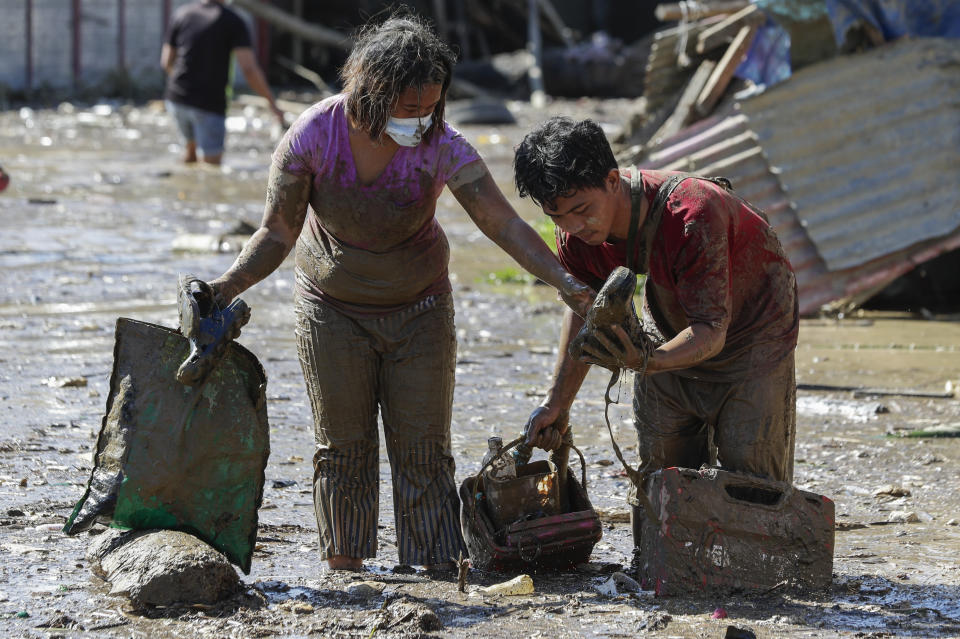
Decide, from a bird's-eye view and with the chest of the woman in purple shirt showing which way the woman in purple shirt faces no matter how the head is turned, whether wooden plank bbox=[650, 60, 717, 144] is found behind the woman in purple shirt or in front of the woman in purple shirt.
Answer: behind

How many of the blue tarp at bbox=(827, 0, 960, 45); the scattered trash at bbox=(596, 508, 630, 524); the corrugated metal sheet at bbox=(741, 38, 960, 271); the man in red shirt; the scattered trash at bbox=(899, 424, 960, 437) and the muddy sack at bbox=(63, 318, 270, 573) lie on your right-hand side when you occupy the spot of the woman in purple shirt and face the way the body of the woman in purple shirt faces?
1

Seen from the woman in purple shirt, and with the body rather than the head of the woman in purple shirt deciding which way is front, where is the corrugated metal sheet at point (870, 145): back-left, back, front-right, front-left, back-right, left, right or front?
back-left

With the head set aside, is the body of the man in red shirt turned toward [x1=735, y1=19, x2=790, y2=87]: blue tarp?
no

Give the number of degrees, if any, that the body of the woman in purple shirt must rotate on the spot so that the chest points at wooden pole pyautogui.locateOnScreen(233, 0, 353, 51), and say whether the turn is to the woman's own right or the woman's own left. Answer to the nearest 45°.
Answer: approximately 180°

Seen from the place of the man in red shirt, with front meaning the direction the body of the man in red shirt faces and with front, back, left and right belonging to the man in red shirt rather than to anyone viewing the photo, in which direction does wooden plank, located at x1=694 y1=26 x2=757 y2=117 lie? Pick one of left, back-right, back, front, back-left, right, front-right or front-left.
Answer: back-right

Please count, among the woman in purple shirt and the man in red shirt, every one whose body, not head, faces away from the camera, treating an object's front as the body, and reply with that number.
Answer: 0

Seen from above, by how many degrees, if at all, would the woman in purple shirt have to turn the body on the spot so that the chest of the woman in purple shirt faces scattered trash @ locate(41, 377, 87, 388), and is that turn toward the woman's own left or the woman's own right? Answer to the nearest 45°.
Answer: approximately 135° to the woman's own right

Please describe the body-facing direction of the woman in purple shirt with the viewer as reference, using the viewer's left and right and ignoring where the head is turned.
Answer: facing the viewer

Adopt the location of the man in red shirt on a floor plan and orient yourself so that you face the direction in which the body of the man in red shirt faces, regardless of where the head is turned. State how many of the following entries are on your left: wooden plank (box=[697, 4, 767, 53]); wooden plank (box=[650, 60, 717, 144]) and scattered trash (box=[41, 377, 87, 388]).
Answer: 0

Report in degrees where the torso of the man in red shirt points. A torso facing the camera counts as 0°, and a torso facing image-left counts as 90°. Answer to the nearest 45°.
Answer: approximately 45°

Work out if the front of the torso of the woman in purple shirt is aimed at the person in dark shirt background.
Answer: no

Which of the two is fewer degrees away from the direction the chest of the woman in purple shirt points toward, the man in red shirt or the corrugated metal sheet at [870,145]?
the man in red shirt

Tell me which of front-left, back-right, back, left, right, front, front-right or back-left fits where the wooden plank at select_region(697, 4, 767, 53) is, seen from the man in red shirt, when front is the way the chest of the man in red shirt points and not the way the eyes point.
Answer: back-right

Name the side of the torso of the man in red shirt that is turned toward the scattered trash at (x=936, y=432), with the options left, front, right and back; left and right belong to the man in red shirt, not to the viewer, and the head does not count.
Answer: back

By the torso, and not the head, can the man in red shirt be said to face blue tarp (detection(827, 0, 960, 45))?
no

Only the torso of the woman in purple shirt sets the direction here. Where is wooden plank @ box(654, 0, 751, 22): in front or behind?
behind

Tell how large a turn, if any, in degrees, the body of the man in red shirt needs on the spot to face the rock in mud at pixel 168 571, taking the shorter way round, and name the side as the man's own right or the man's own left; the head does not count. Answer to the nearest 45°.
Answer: approximately 45° to the man's own right
